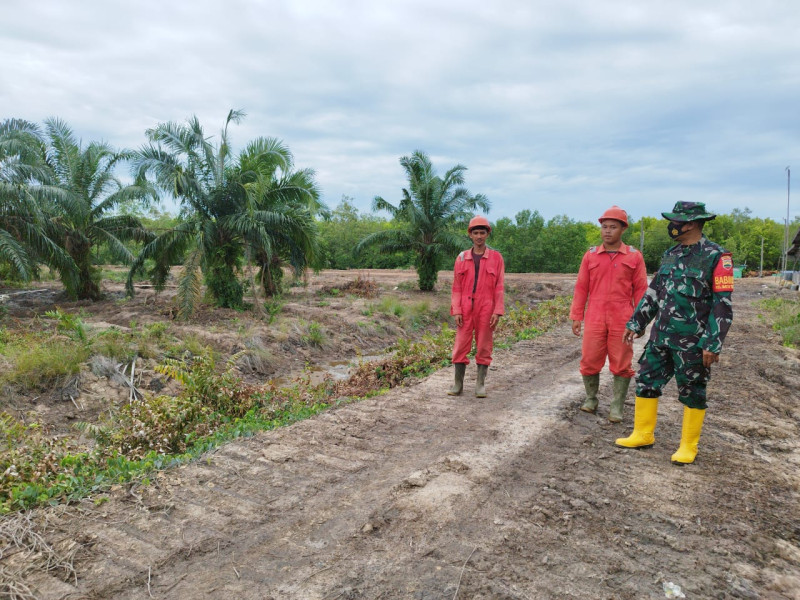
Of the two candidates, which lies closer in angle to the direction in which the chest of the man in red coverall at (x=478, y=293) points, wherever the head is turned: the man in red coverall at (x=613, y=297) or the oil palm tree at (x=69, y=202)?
the man in red coverall

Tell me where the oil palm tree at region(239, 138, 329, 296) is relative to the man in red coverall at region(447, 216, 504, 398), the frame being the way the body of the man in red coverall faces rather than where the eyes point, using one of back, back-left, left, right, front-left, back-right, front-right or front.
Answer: back-right

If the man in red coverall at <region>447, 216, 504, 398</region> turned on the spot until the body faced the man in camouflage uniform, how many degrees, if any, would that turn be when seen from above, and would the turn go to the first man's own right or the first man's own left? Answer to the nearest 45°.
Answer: approximately 45° to the first man's own left

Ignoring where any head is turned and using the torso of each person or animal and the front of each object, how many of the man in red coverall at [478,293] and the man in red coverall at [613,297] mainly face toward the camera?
2

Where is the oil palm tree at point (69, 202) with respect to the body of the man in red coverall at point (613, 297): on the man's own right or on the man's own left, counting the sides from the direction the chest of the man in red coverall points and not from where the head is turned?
on the man's own right

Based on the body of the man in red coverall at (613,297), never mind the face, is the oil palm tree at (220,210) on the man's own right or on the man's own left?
on the man's own right

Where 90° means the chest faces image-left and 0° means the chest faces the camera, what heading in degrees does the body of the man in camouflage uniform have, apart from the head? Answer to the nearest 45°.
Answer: approximately 45°

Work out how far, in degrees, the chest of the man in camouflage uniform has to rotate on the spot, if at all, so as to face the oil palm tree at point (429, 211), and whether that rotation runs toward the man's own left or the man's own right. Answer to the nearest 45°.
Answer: approximately 90° to the man's own right

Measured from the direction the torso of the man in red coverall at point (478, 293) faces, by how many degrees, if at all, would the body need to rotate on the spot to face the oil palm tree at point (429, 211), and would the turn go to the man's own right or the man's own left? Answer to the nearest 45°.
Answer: approximately 180°
